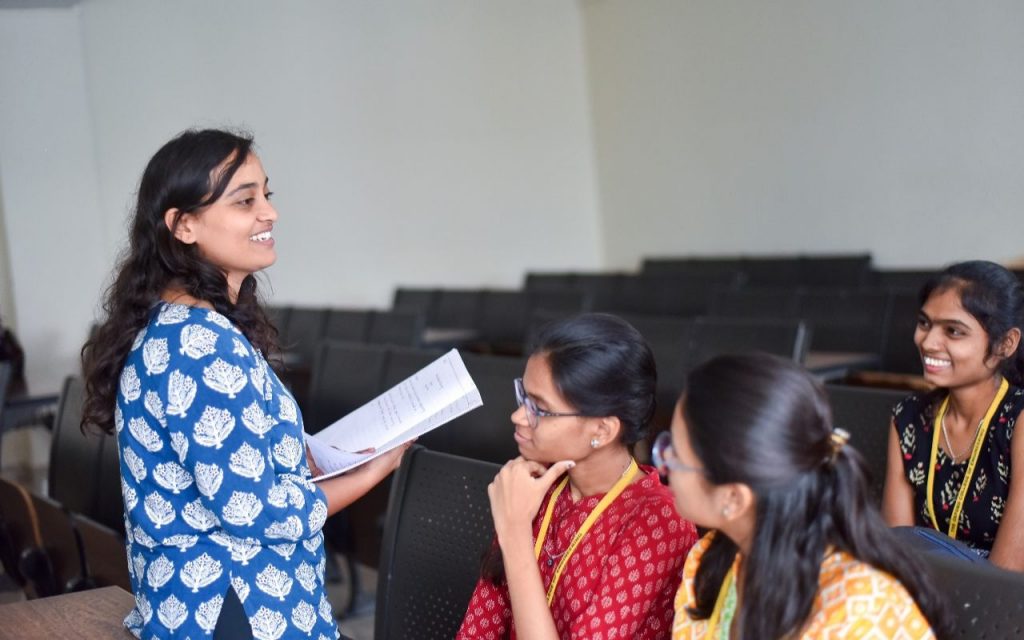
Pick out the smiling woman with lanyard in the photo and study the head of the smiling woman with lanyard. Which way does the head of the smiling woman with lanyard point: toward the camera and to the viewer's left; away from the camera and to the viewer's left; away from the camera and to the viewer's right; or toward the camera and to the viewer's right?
toward the camera and to the viewer's left

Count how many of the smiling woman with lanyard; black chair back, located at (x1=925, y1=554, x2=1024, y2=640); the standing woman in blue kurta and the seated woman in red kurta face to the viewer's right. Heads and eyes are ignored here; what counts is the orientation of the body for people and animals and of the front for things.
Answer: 1

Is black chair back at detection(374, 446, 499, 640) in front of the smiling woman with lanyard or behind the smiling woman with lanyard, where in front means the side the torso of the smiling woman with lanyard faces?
in front

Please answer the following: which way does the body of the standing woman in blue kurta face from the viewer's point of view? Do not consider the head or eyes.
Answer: to the viewer's right

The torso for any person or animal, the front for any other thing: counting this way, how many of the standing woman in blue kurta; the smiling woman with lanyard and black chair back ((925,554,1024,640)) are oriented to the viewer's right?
1

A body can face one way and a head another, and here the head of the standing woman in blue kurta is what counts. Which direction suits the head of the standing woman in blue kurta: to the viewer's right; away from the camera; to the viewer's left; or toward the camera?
to the viewer's right

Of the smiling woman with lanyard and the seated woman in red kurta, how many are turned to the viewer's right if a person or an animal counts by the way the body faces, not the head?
0

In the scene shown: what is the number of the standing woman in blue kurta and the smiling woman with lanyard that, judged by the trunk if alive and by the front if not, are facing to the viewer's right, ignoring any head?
1

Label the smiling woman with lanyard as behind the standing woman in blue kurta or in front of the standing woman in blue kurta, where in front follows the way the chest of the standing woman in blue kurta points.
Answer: in front

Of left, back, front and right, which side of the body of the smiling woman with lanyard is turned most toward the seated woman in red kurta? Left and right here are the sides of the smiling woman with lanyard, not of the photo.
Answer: front

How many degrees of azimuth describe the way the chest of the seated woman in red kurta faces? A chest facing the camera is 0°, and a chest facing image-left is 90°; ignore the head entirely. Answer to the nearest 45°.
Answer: approximately 45°

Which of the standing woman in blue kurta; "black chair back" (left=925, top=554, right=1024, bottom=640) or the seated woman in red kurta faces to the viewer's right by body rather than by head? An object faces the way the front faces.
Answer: the standing woman in blue kurta
